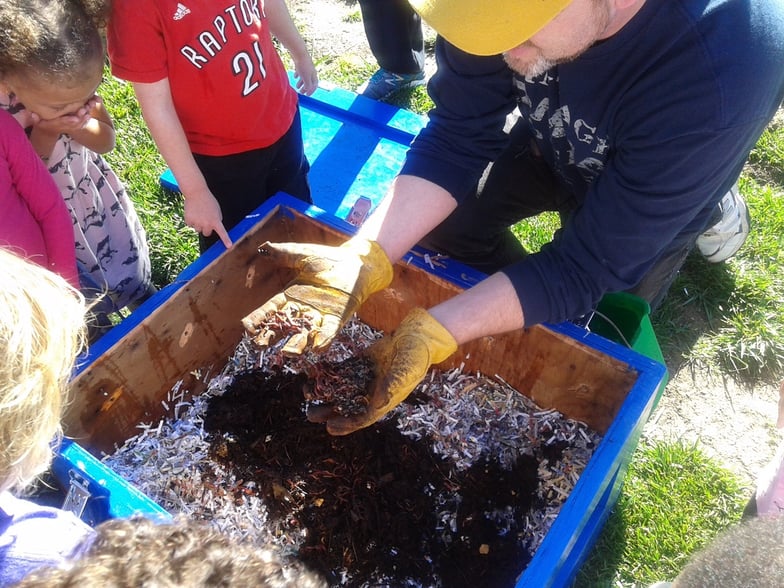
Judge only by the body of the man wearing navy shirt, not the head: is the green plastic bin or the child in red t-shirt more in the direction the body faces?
the child in red t-shirt

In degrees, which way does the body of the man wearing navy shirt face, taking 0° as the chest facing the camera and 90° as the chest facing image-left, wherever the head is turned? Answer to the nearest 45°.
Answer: approximately 45°
